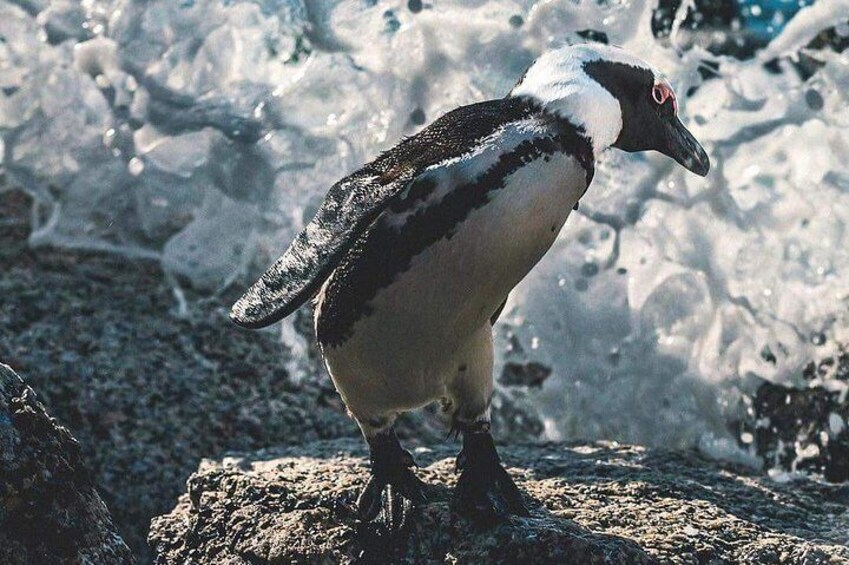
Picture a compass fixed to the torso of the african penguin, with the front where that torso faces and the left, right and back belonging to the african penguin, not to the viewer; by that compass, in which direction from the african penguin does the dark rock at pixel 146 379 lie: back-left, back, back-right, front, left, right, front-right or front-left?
back

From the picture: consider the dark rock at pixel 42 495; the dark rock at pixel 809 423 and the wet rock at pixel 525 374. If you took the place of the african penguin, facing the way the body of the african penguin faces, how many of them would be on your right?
1

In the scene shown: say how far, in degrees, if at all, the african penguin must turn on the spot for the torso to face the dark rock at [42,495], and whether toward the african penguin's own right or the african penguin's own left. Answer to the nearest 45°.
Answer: approximately 90° to the african penguin's own right

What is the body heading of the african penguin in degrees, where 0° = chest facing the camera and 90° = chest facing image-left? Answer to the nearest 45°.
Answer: approximately 315°

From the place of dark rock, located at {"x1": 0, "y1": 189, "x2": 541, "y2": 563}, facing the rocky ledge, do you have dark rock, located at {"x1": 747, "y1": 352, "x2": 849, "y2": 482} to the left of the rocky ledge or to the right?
left

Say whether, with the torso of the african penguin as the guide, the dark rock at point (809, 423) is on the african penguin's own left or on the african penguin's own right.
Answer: on the african penguin's own left
